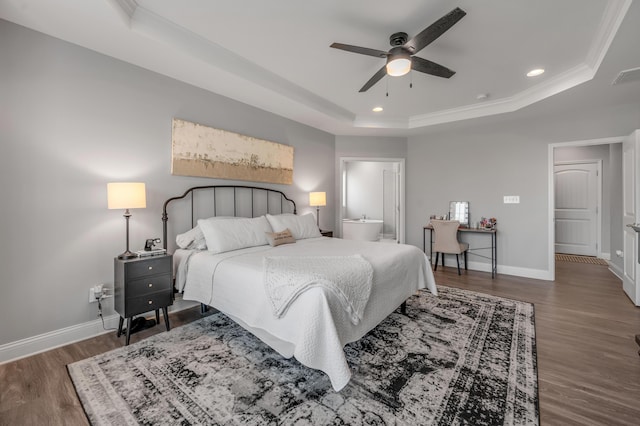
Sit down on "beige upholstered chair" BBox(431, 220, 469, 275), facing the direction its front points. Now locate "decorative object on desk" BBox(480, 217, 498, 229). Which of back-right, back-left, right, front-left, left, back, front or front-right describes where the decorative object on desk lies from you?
front

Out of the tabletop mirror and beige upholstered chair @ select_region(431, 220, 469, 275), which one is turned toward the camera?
the tabletop mirror

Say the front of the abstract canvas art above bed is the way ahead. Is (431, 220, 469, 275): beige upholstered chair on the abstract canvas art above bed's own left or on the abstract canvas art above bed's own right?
on the abstract canvas art above bed's own left

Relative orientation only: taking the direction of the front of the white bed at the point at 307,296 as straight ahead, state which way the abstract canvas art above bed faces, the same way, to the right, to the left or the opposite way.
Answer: the same way

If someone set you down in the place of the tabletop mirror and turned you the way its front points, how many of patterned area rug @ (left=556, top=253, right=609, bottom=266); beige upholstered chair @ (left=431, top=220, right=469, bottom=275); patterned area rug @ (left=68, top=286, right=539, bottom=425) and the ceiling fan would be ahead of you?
3

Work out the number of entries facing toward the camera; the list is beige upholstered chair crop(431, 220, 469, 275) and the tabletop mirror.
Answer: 1

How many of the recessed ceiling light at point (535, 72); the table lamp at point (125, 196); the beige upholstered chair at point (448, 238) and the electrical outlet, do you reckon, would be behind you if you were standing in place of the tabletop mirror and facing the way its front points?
0

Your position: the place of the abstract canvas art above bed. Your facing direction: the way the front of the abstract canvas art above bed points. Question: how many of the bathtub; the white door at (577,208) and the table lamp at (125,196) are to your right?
1

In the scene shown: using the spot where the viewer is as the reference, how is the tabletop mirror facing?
facing the viewer

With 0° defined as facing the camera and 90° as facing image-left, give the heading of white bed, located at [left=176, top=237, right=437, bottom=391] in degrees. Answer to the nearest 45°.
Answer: approximately 315°

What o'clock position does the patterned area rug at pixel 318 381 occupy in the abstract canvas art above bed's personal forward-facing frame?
The patterned area rug is roughly at 1 o'clock from the abstract canvas art above bed.

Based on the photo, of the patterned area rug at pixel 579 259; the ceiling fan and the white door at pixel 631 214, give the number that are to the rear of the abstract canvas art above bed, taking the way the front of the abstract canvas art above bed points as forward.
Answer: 0

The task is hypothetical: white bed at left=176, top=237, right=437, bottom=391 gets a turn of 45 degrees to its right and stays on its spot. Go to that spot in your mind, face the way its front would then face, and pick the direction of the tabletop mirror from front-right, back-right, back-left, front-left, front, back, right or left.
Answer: back-left
